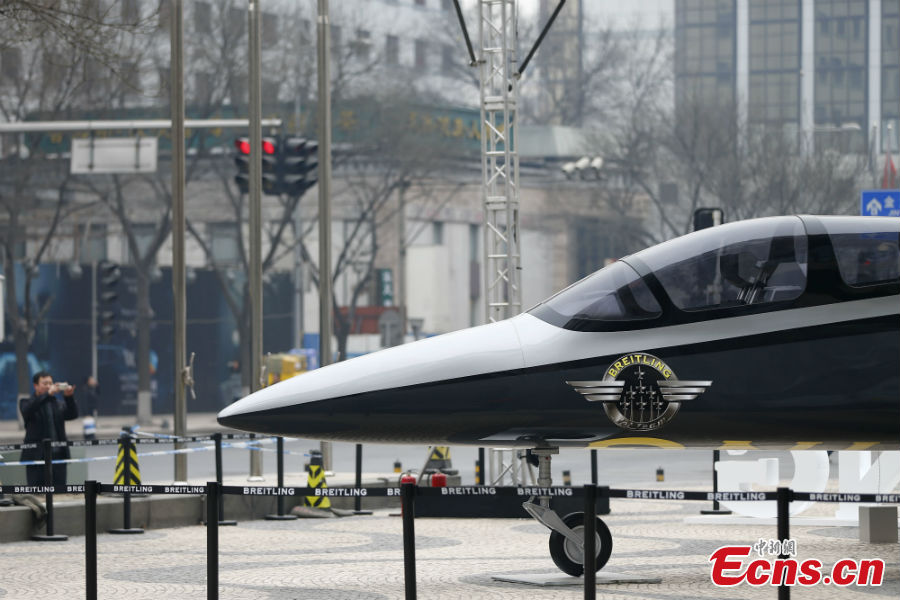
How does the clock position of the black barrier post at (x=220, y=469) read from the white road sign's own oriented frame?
The black barrier post is roughly at 6 o'clock from the white road sign.

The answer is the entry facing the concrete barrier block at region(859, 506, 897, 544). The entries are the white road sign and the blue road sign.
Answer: the blue road sign

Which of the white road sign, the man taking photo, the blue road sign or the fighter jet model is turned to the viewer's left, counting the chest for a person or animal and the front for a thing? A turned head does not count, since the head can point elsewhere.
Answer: the fighter jet model

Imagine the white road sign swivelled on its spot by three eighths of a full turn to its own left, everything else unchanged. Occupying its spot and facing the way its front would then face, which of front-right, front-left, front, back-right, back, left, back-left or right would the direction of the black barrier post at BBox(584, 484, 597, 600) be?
front-left

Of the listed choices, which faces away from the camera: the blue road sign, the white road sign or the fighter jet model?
the white road sign

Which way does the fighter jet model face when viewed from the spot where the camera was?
facing to the left of the viewer

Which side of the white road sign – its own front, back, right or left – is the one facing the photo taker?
back

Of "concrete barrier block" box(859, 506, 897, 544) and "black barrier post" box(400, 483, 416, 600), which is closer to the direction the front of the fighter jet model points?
the black barrier post

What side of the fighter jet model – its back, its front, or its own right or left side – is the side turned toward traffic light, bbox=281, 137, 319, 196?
right

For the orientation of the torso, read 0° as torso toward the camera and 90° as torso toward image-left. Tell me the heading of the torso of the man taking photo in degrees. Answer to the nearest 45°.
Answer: approximately 315°

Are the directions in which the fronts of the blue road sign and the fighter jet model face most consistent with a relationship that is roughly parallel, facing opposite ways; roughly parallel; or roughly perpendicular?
roughly perpendicular

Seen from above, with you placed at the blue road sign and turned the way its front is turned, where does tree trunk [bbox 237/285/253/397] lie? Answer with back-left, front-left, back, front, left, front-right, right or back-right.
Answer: back-right

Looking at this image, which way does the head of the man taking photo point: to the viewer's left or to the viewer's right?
to the viewer's right

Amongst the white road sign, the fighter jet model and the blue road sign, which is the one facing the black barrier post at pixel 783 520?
the blue road sign

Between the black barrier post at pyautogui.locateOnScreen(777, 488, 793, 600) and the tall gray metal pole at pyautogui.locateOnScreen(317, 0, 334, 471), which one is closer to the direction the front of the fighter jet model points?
the tall gray metal pole
